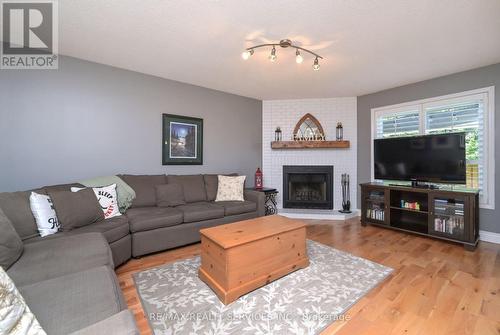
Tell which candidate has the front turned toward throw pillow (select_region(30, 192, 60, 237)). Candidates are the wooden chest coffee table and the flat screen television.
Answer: the flat screen television

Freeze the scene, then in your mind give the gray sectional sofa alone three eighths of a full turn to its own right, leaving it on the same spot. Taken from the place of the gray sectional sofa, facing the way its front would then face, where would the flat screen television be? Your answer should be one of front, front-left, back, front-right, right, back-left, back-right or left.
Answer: back

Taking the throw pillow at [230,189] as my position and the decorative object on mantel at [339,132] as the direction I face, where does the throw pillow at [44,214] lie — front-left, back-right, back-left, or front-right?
back-right

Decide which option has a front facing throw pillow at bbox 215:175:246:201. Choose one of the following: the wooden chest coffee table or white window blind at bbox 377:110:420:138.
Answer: the white window blind

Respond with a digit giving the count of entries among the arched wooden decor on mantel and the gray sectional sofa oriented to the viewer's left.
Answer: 0

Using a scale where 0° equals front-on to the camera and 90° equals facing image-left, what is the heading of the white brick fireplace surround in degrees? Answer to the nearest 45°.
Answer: approximately 0°

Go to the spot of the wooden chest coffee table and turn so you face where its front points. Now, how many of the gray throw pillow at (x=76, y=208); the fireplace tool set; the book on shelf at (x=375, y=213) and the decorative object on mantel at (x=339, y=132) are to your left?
3

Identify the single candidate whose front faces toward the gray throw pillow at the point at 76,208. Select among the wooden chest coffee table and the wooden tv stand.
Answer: the wooden tv stand

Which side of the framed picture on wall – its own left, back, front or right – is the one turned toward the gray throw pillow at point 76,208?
right

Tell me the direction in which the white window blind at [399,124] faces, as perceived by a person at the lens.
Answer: facing the viewer and to the left of the viewer

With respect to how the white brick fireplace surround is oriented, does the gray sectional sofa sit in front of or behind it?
in front

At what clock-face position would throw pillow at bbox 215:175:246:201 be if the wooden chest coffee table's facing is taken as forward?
The throw pillow is roughly at 7 o'clock from the wooden chest coffee table.
